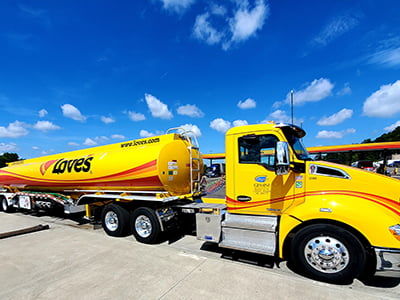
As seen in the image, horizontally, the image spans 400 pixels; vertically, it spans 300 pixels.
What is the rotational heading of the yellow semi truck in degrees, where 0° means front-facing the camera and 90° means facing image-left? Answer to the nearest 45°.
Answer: approximately 315°

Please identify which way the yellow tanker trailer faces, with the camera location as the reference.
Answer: facing the viewer and to the right of the viewer
